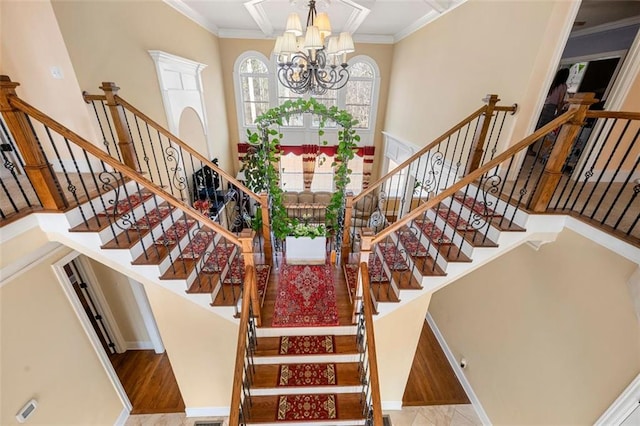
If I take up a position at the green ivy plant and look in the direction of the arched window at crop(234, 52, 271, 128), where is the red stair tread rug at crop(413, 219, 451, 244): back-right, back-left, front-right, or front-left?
back-right

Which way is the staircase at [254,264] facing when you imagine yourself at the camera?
facing the viewer

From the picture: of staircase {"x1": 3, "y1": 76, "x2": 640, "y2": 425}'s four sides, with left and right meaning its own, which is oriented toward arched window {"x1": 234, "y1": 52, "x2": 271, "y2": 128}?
back

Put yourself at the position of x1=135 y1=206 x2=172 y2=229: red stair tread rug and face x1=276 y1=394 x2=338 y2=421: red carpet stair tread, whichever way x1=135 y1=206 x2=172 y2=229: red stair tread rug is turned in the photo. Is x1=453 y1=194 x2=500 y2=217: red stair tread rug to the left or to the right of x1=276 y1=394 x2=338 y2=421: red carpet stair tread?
left
